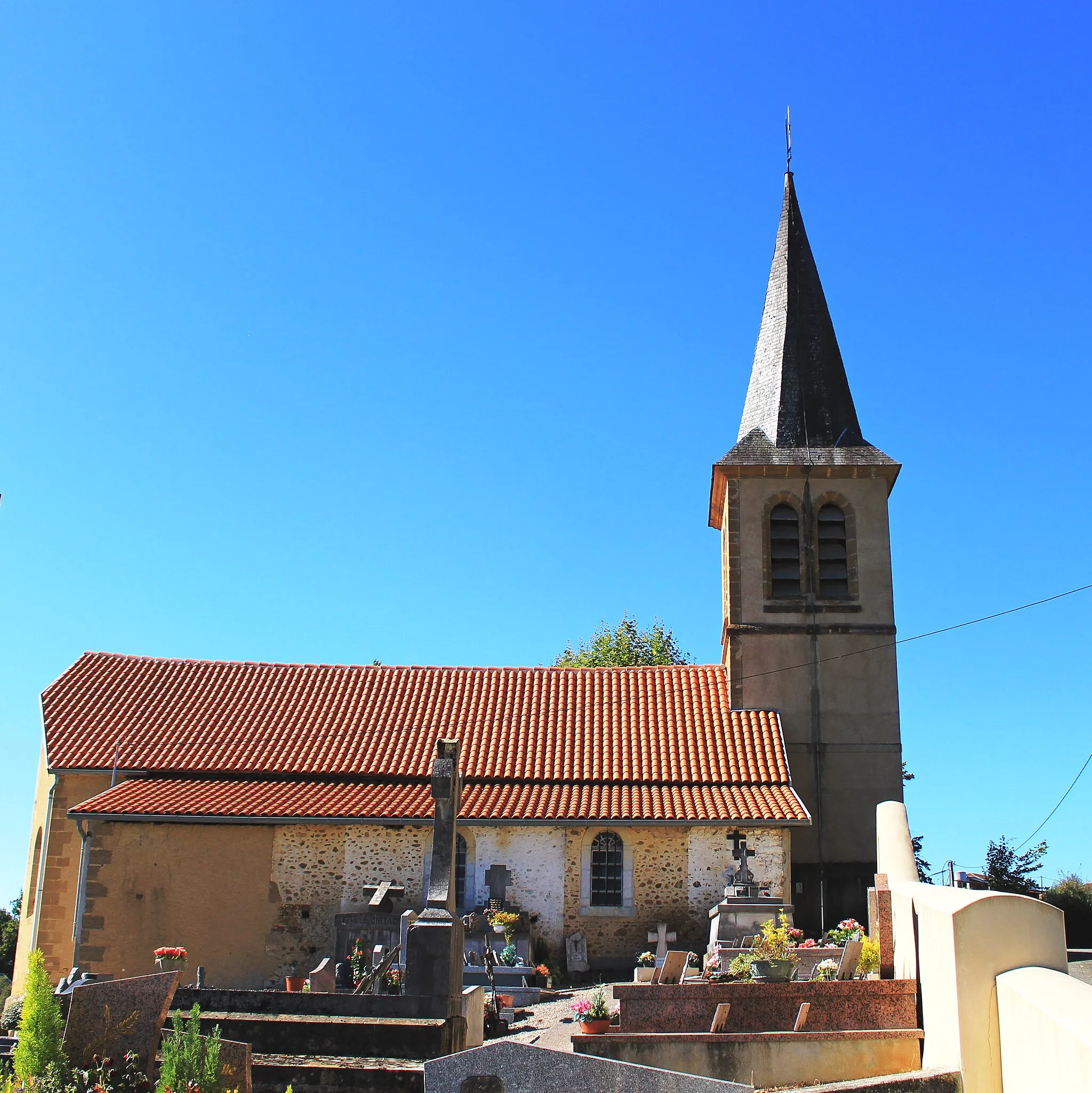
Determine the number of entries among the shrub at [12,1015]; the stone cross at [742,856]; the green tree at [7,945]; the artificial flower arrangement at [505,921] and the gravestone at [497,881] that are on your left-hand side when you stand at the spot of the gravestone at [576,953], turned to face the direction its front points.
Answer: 1

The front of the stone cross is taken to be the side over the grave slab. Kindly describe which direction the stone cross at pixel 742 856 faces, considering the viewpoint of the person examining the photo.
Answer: facing the viewer

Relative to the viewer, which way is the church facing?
to the viewer's right

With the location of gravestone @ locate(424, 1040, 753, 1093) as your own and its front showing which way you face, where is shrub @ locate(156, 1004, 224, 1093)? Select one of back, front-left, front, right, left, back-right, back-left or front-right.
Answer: back-right

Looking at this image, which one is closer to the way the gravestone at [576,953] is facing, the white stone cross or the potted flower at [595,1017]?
the potted flower

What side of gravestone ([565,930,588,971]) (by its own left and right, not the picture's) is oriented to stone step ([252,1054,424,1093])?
front

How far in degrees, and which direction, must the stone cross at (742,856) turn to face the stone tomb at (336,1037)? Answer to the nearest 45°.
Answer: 0° — it already faces it

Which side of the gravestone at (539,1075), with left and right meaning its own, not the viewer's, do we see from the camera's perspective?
front

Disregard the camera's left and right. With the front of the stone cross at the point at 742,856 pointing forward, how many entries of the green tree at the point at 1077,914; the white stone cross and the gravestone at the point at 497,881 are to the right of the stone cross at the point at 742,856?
2

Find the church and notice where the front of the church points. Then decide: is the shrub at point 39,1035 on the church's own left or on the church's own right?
on the church's own right

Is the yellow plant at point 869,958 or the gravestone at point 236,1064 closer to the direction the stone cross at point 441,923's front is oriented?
the gravestone

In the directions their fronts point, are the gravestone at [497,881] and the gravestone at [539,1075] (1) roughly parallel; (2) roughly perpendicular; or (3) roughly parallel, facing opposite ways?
roughly parallel

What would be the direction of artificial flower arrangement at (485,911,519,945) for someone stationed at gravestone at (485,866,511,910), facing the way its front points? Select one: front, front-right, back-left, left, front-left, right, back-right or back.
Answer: front

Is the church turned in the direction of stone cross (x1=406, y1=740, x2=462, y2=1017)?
no

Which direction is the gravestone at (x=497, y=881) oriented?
toward the camera
